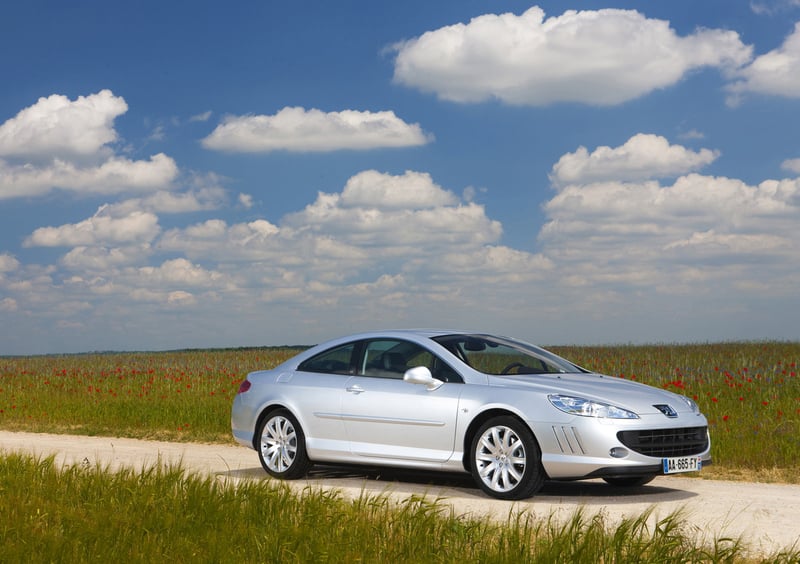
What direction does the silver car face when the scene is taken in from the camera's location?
facing the viewer and to the right of the viewer
